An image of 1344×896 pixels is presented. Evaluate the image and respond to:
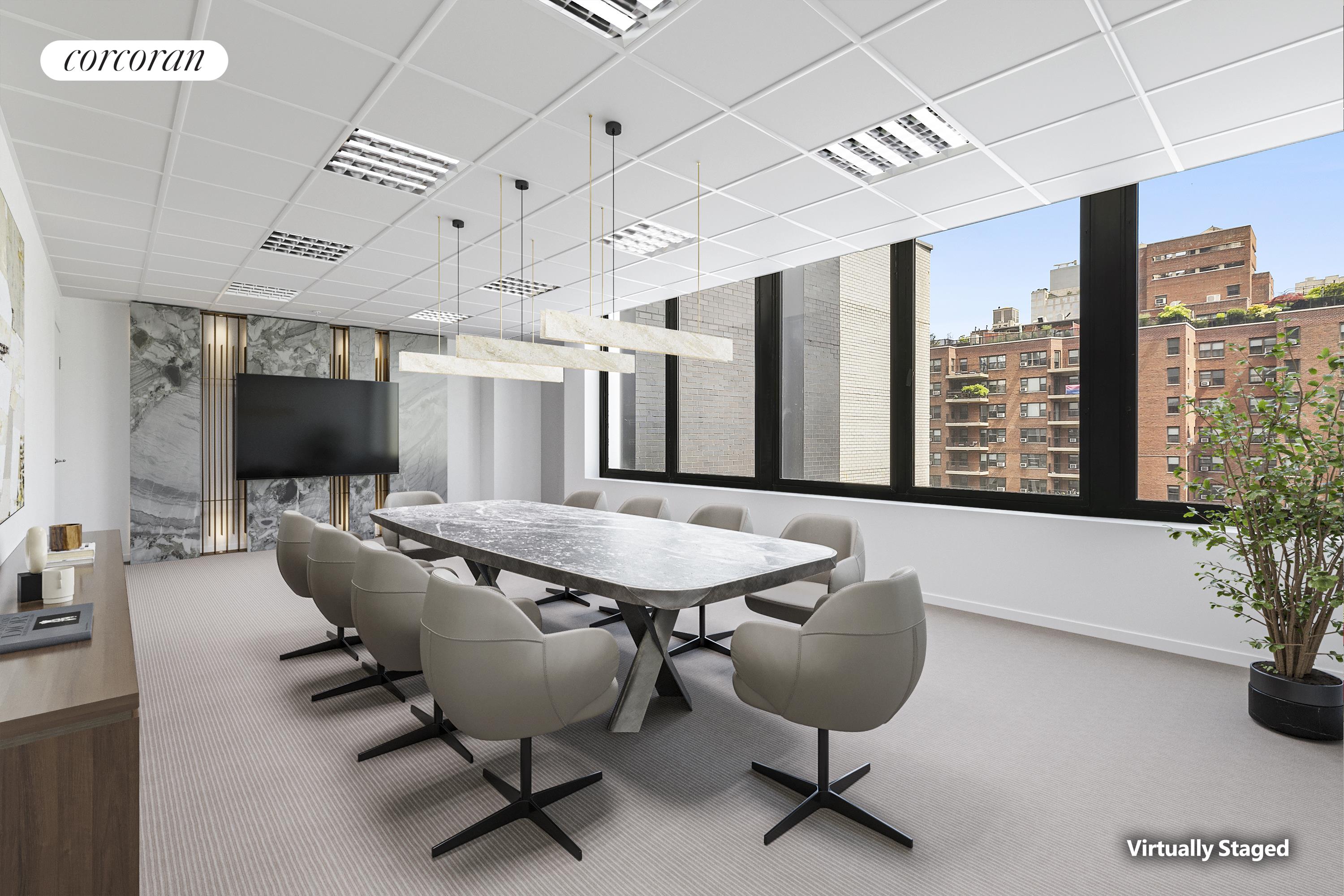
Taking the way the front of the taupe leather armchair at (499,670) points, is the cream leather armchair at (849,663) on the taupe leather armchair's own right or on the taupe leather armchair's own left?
on the taupe leather armchair's own right

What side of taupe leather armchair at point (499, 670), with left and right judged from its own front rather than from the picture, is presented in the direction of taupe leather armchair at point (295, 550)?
left

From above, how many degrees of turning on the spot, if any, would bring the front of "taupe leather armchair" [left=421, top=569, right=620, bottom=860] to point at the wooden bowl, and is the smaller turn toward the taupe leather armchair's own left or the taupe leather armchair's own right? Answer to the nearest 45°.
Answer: approximately 90° to the taupe leather armchair's own left

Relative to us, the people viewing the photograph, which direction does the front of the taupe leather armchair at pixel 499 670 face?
facing away from the viewer and to the right of the viewer

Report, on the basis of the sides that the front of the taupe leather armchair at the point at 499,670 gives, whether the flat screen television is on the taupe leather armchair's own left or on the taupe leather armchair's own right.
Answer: on the taupe leather armchair's own left

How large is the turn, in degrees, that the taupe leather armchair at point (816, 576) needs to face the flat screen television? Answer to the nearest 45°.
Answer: approximately 90° to its right

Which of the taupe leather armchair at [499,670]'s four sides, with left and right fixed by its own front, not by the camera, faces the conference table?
front

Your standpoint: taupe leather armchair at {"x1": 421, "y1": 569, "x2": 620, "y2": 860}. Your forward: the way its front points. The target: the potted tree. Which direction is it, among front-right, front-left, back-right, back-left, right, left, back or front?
front-right

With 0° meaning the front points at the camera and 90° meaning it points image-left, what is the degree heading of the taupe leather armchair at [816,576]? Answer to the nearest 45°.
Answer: approximately 45°

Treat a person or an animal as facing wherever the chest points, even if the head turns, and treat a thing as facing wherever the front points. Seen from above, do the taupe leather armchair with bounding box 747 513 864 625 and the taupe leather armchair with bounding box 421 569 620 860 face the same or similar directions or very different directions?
very different directions

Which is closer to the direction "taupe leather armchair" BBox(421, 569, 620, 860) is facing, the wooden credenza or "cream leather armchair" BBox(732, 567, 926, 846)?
the cream leather armchair
